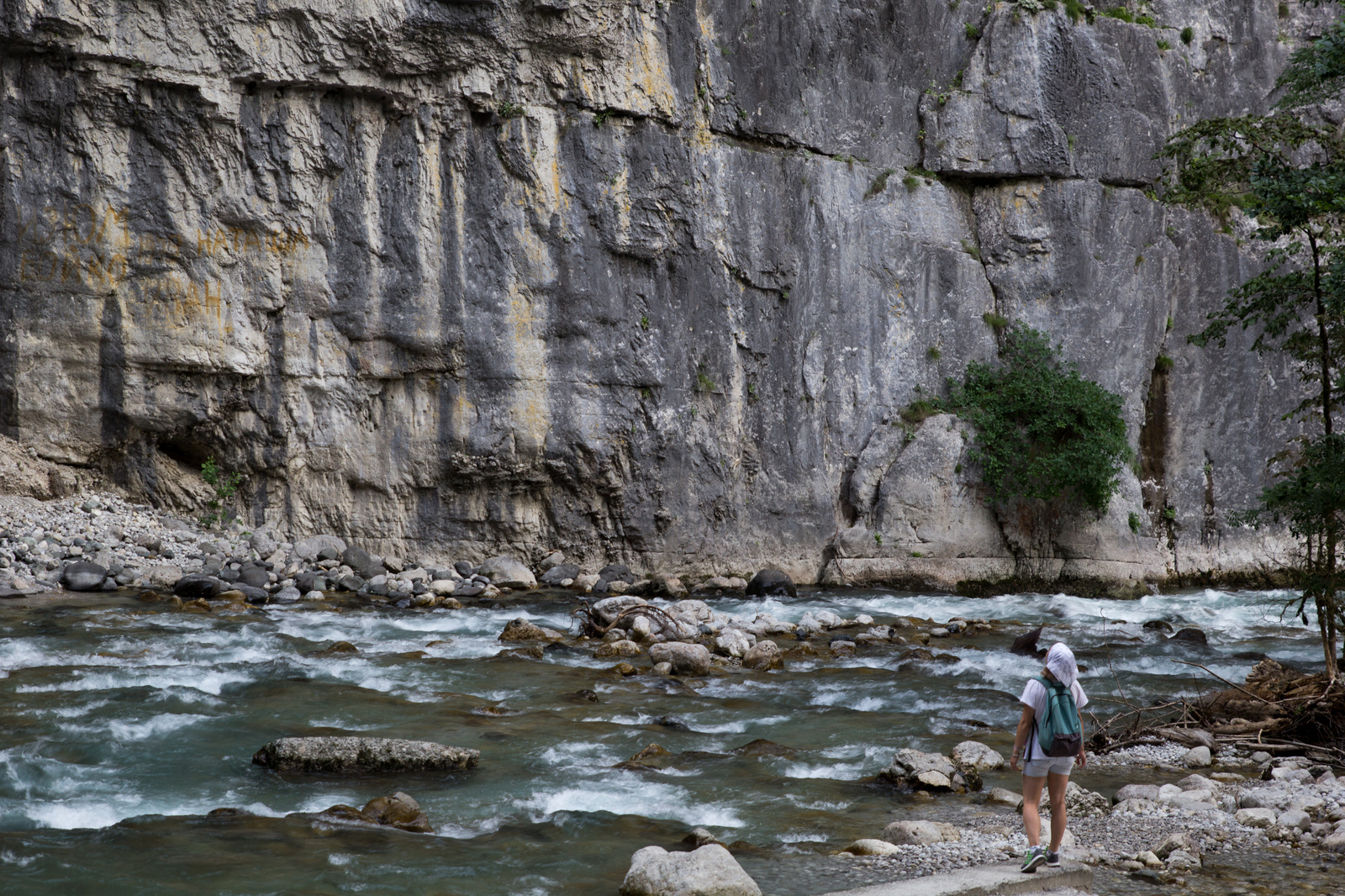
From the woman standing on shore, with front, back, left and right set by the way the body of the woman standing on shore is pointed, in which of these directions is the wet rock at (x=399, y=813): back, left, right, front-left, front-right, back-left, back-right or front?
front-left

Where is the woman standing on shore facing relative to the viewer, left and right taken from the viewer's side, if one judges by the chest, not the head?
facing away from the viewer and to the left of the viewer

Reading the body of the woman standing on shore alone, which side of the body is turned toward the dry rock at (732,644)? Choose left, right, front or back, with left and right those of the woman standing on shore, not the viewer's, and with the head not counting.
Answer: front

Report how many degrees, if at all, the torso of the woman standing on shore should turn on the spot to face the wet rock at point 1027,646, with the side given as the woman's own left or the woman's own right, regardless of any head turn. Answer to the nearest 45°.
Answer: approximately 45° to the woman's own right

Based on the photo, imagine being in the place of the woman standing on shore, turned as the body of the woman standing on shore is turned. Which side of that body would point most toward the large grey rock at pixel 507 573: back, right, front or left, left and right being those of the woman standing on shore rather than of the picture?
front

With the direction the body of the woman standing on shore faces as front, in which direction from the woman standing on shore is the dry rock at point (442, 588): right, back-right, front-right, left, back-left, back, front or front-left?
front

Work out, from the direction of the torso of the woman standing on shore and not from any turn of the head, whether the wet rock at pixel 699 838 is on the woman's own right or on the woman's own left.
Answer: on the woman's own left

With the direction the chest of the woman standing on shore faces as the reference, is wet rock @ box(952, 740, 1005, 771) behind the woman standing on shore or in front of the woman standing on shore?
in front

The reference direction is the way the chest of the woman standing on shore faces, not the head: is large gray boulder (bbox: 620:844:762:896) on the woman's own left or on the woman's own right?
on the woman's own left

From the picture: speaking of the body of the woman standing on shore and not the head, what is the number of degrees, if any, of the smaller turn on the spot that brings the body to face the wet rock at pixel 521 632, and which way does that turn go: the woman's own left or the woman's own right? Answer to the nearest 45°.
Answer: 0° — they already face it

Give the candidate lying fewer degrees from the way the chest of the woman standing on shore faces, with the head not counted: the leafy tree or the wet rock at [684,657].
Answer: the wet rock

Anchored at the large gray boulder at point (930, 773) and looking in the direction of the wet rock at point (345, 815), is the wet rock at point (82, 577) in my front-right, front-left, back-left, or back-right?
front-right

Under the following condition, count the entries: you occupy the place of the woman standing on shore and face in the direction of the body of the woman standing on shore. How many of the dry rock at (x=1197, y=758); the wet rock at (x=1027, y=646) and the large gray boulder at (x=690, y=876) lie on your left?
1

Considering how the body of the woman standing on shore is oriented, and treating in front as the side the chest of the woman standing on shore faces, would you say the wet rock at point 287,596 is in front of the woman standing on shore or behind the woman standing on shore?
in front

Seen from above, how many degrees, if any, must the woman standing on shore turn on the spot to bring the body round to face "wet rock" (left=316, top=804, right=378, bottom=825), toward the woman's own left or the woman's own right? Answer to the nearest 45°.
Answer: approximately 45° to the woman's own left

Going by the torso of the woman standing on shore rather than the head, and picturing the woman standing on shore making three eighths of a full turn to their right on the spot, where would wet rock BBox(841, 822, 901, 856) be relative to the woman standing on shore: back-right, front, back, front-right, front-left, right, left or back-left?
back
